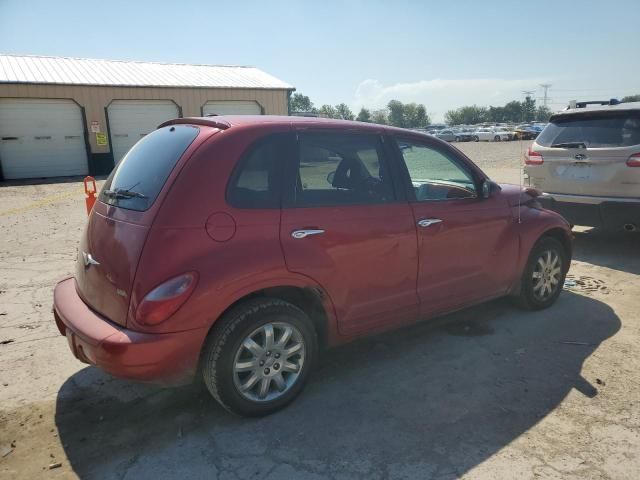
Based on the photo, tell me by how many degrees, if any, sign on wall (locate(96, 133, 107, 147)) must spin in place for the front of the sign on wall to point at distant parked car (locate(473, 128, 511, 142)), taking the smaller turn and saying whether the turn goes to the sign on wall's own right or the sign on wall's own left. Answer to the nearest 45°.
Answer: approximately 135° to the sign on wall's own left

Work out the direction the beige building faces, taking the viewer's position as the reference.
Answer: facing the viewer

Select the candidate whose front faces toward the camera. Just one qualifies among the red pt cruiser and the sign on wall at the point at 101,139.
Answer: the sign on wall

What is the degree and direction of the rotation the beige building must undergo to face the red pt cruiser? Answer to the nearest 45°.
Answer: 0° — it already faces it

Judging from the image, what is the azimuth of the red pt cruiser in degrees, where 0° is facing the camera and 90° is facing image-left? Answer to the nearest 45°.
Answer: approximately 225°

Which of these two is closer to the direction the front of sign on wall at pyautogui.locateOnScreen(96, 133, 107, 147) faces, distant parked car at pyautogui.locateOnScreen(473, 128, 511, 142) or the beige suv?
the beige suv

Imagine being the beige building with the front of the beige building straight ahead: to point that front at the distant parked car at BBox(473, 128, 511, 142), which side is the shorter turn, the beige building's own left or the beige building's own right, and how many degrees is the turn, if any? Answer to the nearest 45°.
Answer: approximately 135° to the beige building's own left

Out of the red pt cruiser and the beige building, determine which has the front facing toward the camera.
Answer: the beige building

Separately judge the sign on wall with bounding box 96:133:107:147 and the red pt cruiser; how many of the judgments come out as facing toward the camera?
1

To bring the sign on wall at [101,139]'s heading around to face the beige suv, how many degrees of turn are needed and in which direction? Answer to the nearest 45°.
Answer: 0° — it already faces it

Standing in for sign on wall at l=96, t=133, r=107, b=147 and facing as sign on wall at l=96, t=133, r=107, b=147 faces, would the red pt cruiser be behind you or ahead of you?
ahead

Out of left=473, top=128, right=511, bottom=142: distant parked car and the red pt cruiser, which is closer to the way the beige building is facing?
the red pt cruiser

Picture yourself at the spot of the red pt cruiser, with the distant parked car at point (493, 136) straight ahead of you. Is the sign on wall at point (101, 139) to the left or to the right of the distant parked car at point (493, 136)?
left

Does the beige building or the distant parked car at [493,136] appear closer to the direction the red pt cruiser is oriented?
the distant parked car
